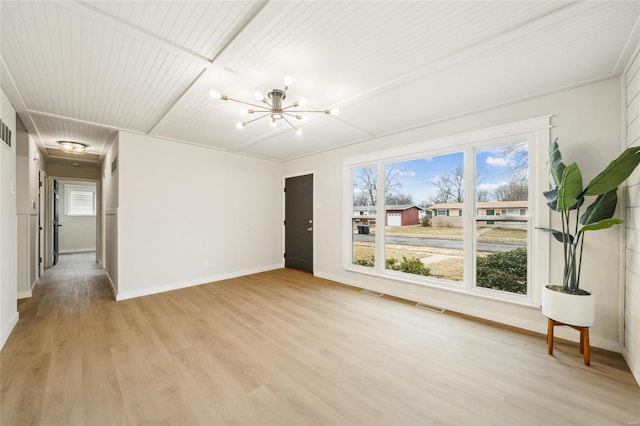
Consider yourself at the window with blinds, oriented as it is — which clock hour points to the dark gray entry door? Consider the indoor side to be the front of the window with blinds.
The dark gray entry door is roughly at 11 o'clock from the window with blinds.

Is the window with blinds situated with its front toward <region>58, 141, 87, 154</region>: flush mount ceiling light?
yes

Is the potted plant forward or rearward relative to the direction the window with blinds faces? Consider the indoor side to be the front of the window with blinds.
forward

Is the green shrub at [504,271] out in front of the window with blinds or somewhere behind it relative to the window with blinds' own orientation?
in front

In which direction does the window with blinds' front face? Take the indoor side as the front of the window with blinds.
toward the camera

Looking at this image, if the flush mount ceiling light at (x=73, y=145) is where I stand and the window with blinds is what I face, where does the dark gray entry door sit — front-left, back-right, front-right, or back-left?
back-right

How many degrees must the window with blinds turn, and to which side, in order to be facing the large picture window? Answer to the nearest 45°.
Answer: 0° — it already faces it
